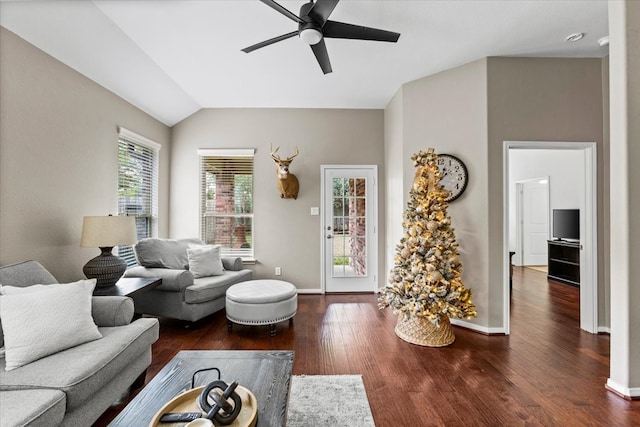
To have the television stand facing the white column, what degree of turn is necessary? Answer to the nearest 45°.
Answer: approximately 45° to its left

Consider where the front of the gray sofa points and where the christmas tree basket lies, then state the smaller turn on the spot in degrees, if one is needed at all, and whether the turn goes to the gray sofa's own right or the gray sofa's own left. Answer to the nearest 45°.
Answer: approximately 45° to the gray sofa's own left
